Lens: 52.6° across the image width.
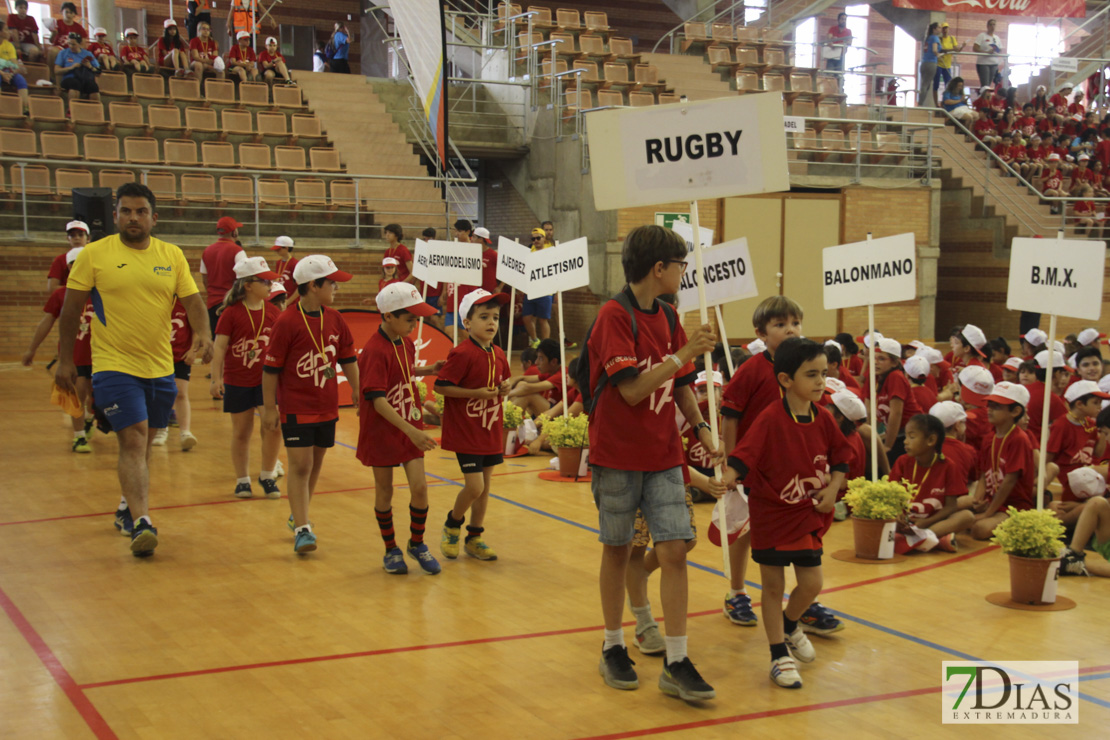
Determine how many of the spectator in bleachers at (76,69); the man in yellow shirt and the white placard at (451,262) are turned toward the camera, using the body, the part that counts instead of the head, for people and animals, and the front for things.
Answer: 3

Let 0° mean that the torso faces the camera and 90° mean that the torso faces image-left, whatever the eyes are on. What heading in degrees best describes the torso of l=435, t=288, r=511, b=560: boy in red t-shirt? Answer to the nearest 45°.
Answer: approximately 315°

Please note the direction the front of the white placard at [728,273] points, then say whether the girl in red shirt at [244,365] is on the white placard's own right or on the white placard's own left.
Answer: on the white placard's own right

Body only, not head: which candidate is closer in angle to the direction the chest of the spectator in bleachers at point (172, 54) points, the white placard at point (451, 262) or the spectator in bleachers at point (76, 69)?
the white placard

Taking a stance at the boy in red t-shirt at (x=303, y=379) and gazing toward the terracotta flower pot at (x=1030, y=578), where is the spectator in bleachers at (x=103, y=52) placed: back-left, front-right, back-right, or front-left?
back-left

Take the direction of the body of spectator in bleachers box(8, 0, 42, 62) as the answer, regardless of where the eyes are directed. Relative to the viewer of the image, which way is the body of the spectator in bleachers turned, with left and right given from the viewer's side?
facing the viewer and to the right of the viewer

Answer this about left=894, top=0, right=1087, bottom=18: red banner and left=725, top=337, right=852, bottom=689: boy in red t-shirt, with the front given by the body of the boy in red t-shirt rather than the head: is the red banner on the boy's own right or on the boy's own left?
on the boy's own left

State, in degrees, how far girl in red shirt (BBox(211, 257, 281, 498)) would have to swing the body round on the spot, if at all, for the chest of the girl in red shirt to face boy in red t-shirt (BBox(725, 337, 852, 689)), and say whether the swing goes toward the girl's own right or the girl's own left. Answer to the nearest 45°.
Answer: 0° — they already face them

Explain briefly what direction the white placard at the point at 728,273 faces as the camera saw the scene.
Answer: facing the viewer

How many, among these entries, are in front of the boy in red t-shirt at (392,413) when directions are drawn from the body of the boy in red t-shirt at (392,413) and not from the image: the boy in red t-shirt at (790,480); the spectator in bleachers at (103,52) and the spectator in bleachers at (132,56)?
1

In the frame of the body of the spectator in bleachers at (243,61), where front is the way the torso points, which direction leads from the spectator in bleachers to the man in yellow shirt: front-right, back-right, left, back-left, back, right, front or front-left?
front-right

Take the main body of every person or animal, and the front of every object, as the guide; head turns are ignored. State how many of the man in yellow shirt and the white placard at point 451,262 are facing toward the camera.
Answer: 2
